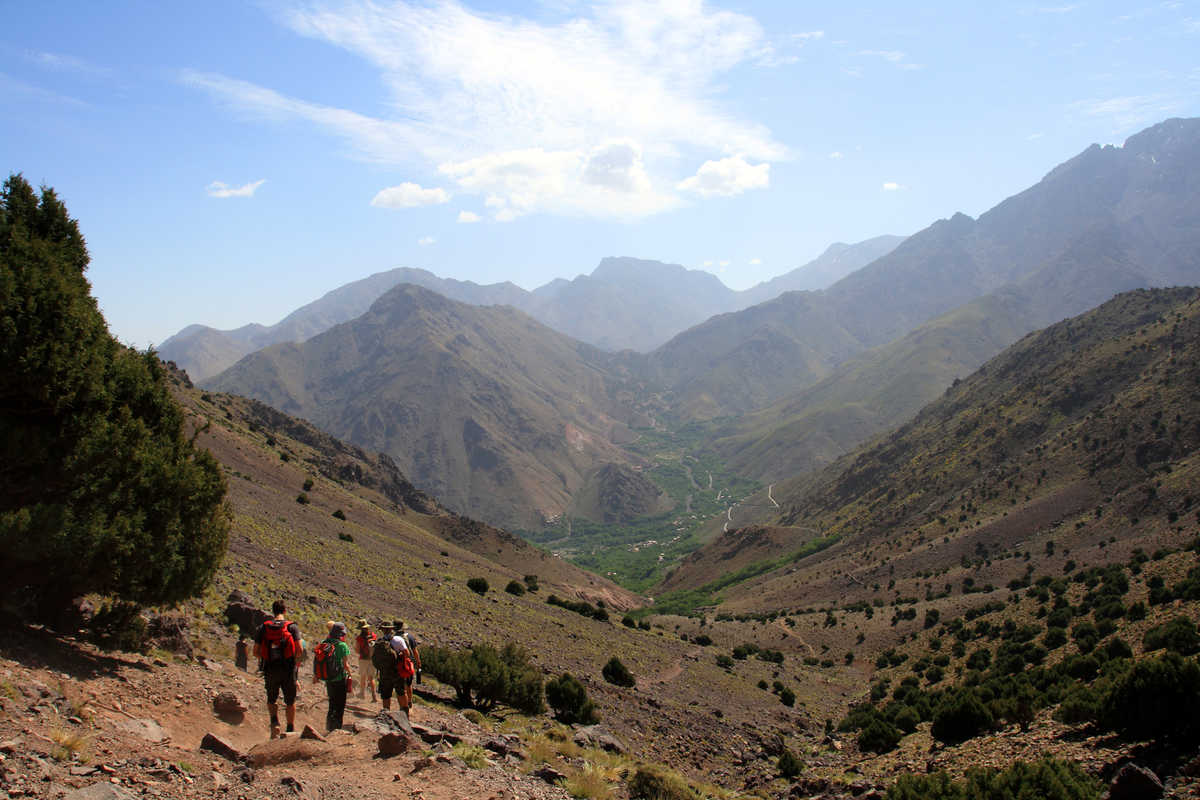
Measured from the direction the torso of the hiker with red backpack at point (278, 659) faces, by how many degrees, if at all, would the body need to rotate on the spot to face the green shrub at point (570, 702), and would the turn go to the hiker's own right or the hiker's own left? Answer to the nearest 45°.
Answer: approximately 45° to the hiker's own right

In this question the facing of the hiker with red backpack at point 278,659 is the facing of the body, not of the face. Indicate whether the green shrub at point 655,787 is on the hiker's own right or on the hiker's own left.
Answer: on the hiker's own right

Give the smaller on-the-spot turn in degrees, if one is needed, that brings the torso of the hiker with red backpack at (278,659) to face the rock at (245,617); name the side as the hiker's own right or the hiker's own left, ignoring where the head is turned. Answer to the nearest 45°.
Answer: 0° — they already face it

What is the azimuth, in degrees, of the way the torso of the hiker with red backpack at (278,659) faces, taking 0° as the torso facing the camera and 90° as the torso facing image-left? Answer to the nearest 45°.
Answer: approximately 180°

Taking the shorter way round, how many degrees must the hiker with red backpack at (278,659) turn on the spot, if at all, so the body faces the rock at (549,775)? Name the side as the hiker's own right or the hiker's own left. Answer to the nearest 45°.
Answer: approximately 90° to the hiker's own right

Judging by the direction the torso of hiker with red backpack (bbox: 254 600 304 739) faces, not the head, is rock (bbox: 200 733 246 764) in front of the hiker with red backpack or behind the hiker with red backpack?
behind

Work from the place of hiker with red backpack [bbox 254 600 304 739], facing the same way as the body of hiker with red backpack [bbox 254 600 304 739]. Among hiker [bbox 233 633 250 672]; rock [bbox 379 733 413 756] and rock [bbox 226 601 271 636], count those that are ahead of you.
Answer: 2
